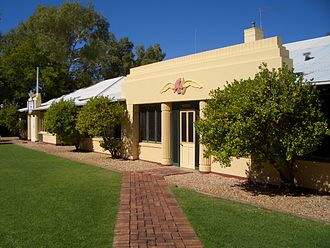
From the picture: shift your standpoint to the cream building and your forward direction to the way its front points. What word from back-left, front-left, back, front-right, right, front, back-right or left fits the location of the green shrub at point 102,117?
right

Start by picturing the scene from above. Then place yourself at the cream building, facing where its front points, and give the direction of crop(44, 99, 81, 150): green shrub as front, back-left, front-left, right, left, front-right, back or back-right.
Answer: right

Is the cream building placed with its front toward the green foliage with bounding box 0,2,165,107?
no

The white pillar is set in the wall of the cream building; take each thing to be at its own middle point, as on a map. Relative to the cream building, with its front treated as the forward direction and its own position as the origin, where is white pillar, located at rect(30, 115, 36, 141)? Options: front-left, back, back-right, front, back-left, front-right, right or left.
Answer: right

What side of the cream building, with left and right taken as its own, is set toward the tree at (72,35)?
right

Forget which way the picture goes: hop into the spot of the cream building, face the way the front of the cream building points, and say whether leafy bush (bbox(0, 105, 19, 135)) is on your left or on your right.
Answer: on your right

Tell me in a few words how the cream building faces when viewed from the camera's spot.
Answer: facing the viewer and to the left of the viewer

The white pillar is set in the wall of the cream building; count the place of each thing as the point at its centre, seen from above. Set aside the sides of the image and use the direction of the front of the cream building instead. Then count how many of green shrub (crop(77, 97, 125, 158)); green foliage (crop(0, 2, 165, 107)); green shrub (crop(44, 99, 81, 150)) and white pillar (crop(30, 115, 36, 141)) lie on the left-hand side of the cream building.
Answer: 0

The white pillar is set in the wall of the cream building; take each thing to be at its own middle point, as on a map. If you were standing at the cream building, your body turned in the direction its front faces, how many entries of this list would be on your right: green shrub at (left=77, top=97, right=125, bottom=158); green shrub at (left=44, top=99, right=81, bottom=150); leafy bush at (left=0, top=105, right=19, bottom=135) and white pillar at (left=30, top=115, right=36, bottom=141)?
4

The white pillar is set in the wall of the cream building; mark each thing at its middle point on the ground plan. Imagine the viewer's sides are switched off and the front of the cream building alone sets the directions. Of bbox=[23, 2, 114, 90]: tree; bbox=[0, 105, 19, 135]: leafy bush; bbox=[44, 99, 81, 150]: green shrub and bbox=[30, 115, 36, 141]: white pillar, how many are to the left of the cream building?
0
